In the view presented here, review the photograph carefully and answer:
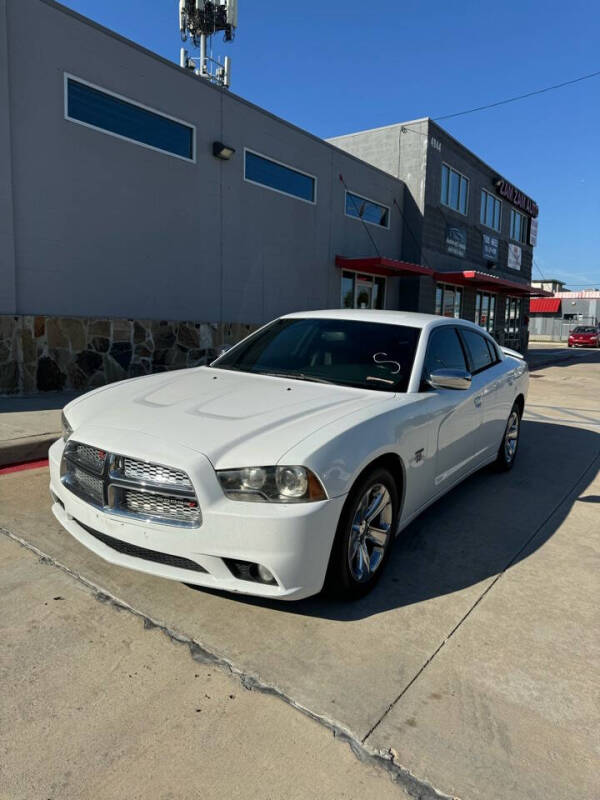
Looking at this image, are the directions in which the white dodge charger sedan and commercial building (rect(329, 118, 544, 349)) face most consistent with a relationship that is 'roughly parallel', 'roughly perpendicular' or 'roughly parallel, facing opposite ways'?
roughly perpendicular

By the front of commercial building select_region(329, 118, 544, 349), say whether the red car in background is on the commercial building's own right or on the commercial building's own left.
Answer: on the commercial building's own left

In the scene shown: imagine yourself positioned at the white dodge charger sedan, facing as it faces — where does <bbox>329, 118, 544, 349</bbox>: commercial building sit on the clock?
The commercial building is roughly at 5 o'clock from the white dodge charger sedan.

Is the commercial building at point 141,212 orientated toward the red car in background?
no

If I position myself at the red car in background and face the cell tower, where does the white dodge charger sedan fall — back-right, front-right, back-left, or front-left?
front-left

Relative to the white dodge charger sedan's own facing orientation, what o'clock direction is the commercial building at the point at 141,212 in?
The commercial building is roughly at 4 o'clock from the white dodge charger sedan.

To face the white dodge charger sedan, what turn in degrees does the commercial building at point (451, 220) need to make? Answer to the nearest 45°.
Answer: approximately 45° to its right

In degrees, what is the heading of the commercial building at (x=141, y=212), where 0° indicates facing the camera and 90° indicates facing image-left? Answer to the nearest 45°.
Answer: approximately 315°

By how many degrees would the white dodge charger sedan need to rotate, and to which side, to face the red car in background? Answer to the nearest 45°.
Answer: approximately 180°

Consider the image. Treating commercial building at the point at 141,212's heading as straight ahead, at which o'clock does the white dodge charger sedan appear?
The white dodge charger sedan is roughly at 1 o'clock from the commercial building.

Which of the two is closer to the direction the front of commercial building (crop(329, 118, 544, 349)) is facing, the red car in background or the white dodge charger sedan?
the white dodge charger sedan

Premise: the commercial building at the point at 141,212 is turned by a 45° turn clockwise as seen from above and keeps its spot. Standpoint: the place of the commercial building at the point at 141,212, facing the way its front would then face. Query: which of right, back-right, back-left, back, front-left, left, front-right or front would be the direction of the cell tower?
back

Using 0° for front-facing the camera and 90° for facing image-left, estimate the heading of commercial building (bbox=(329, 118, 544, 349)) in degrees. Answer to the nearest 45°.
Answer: approximately 315°

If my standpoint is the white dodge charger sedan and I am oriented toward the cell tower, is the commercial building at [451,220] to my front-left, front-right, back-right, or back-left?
front-right

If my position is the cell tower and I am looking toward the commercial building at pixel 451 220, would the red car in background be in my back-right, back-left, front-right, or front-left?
front-left

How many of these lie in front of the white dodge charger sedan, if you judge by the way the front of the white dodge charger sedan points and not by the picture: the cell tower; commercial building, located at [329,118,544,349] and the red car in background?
0
